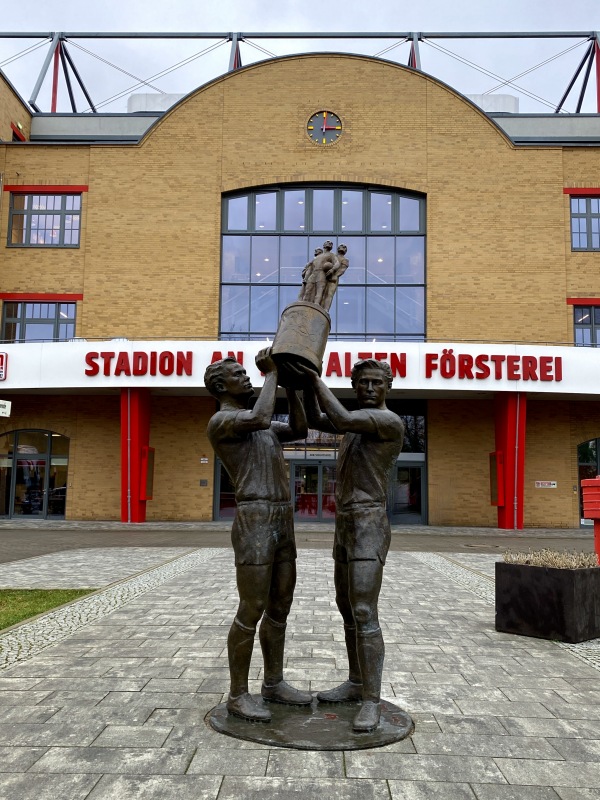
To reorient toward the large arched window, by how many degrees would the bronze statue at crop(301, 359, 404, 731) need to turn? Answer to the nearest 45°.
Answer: approximately 135° to its right

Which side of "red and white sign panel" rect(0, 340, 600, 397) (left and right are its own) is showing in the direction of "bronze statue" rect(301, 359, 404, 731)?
front

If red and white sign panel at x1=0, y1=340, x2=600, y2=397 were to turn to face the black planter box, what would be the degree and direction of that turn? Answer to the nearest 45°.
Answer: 0° — it already faces it

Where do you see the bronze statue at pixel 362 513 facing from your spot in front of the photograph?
facing the viewer and to the left of the viewer

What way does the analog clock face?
toward the camera

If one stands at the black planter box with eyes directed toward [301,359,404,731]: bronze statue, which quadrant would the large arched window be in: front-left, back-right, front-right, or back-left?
back-right

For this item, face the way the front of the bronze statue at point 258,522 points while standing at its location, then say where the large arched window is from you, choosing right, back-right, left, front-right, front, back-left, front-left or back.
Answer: back-left

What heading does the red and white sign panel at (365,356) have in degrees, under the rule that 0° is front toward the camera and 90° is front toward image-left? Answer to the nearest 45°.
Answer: approximately 0°

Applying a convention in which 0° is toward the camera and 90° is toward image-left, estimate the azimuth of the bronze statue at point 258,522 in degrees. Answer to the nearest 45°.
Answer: approximately 315°

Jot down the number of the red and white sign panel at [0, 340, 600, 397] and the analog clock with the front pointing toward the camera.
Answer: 2

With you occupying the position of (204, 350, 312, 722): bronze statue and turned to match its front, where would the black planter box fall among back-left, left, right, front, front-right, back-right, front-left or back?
left

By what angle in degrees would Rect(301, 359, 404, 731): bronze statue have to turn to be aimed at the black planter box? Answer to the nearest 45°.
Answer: approximately 180°

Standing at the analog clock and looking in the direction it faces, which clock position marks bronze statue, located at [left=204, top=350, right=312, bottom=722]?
The bronze statue is roughly at 12 o'clock from the analog clock.

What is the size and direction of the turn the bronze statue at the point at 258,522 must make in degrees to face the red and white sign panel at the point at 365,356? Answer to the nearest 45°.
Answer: approximately 135° to its left
